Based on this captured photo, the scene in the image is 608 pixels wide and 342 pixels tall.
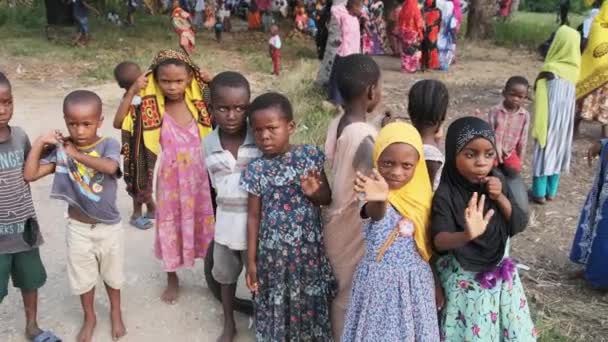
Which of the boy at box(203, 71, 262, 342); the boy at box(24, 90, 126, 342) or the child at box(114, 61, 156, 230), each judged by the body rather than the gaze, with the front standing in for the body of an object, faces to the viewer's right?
the child

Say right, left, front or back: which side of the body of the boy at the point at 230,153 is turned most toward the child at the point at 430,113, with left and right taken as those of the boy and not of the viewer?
left

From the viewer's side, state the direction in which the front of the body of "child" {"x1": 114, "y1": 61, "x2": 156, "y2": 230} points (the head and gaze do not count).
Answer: to the viewer's right

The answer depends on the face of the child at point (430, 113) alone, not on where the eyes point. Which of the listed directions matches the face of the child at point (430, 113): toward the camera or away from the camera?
away from the camera

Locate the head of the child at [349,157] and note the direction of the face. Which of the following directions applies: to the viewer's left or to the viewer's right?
to the viewer's right

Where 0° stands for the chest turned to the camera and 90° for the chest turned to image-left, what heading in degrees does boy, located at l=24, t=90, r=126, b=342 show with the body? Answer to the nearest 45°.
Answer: approximately 0°

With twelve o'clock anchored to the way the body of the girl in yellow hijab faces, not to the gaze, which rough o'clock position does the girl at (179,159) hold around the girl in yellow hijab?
The girl is roughly at 4 o'clock from the girl in yellow hijab.

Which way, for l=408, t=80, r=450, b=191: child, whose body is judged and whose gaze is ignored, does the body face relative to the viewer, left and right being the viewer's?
facing away from the viewer and to the right of the viewer

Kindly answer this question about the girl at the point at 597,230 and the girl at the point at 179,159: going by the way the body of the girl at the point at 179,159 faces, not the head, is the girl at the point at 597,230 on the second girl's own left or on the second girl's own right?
on the second girl's own left

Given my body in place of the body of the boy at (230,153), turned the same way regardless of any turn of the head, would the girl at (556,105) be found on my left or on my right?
on my left
